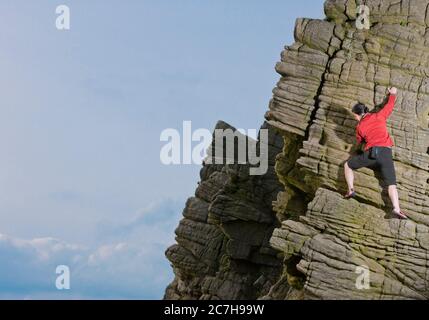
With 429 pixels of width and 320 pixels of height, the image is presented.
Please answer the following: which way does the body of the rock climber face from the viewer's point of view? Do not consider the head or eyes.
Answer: away from the camera
